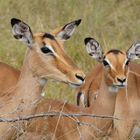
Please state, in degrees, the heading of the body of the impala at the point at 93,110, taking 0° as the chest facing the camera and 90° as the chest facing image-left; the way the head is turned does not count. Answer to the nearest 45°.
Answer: approximately 315°

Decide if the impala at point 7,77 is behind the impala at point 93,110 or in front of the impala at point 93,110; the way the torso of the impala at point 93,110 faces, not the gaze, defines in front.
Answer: behind
